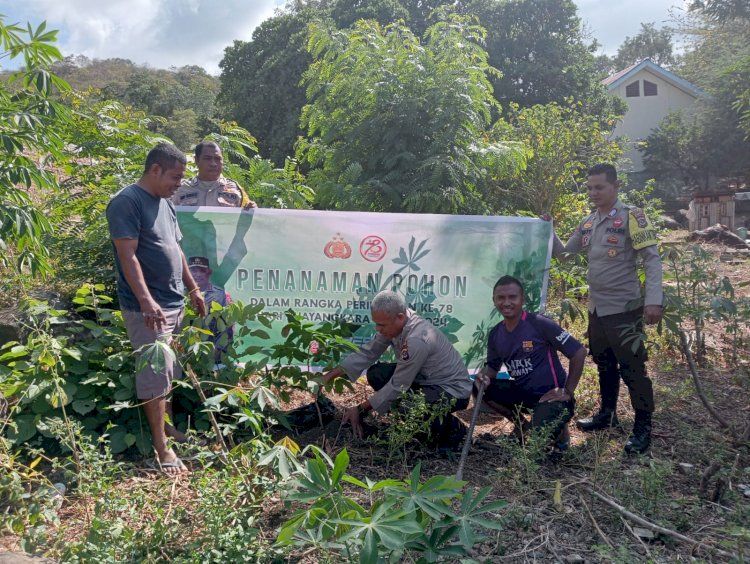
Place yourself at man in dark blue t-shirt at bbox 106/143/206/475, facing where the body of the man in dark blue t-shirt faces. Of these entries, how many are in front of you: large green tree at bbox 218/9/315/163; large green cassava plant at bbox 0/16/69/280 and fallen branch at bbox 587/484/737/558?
1

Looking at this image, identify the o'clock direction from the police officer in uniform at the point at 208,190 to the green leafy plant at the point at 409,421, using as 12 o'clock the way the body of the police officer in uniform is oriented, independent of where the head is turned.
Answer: The green leafy plant is roughly at 11 o'clock from the police officer in uniform.

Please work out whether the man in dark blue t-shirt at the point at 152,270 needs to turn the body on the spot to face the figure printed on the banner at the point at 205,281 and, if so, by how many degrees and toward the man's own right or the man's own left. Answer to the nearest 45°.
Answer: approximately 135° to the man's own left

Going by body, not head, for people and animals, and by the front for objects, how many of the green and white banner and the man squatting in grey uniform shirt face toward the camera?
1

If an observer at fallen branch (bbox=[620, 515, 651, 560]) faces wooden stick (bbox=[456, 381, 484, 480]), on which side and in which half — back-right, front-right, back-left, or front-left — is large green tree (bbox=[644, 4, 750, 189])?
front-right

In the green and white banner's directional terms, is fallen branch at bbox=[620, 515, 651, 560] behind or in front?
in front

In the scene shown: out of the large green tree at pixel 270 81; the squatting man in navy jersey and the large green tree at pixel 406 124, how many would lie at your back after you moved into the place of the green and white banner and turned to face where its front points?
2

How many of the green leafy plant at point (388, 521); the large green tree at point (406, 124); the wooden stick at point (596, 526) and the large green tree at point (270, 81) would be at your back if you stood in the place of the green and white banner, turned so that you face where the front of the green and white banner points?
2

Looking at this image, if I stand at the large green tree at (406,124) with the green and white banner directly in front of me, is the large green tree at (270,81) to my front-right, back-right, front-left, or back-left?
back-right

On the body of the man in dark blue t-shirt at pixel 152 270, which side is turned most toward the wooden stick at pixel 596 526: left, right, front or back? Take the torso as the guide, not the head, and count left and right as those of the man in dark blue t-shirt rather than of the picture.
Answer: front

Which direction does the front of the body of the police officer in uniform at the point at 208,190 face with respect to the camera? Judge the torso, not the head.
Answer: toward the camera

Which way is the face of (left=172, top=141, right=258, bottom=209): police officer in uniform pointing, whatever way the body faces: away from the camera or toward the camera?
toward the camera

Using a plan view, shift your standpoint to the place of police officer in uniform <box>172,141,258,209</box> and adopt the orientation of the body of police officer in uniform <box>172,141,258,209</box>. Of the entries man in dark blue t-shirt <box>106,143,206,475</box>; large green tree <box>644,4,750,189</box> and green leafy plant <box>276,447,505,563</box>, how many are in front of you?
2

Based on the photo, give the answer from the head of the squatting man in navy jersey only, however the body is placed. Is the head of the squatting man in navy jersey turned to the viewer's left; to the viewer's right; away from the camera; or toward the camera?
toward the camera

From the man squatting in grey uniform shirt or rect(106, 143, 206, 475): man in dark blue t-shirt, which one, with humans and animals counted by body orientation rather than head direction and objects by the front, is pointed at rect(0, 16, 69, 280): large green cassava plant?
the man squatting in grey uniform shirt

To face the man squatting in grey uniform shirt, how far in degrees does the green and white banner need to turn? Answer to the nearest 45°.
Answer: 0° — it already faces them

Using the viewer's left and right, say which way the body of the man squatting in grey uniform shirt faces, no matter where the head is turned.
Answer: facing to the left of the viewer

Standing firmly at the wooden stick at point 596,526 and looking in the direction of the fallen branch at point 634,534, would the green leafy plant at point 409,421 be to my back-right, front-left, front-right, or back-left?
back-left

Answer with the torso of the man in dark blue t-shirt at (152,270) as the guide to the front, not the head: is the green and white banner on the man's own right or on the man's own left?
on the man's own left

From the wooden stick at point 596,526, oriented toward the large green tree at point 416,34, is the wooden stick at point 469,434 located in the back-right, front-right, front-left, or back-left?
front-left
